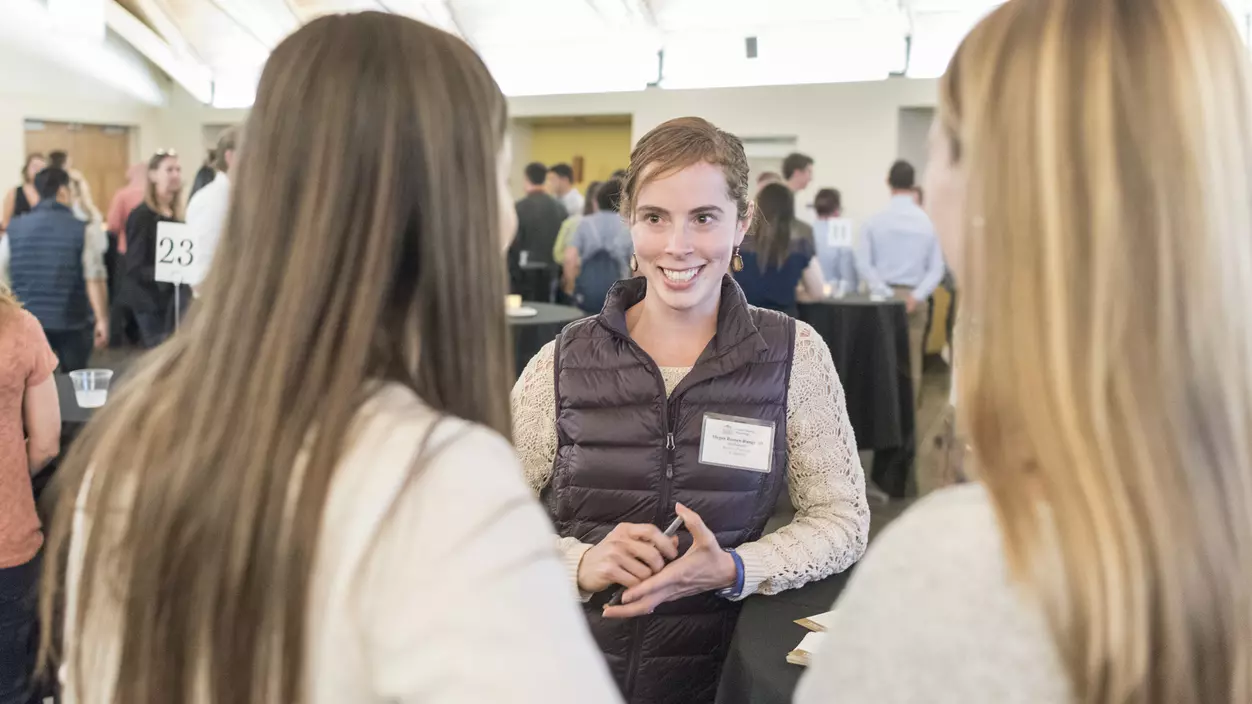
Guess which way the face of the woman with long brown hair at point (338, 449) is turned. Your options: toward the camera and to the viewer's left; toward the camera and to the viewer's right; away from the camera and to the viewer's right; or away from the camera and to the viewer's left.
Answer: away from the camera and to the viewer's right

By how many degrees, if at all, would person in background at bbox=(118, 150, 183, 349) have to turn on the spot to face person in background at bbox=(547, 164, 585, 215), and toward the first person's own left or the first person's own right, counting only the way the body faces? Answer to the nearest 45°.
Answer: approximately 45° to the first person's own left

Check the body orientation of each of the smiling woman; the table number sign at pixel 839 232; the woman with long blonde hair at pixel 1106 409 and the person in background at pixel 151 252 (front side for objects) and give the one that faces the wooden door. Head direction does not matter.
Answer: the woman with long blonde hair

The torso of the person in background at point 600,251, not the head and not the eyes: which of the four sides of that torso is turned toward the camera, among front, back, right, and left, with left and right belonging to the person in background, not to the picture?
back

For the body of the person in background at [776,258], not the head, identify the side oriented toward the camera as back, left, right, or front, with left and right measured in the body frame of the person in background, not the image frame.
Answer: back

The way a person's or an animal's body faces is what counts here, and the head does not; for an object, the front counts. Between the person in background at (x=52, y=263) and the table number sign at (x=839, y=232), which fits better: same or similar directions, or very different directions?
very different directions

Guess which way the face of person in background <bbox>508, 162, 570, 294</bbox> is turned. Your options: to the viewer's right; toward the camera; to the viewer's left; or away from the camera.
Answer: away from the camera

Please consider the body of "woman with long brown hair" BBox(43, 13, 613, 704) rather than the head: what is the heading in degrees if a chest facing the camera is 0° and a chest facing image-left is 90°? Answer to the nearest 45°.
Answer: approximately 225°

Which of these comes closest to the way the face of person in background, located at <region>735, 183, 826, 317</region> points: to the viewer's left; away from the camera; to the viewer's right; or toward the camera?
away from the camera
